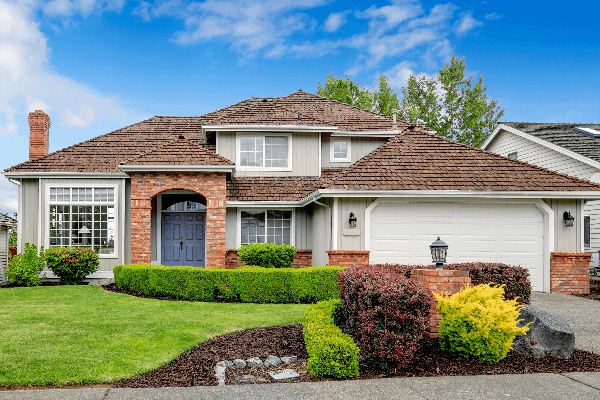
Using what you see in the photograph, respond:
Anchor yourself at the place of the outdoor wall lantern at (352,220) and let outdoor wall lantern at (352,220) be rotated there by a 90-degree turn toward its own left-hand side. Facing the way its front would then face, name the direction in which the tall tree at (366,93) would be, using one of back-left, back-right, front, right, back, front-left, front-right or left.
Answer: left

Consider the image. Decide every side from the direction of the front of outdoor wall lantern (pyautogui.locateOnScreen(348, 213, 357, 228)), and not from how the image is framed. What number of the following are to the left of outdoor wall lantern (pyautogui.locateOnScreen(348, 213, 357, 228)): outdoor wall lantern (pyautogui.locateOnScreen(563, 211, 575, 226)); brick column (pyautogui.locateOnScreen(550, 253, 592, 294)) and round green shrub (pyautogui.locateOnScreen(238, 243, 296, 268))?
2

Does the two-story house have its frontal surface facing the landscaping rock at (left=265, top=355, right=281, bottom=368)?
yes

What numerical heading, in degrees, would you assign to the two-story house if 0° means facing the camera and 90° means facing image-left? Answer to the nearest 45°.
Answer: approximately 0°

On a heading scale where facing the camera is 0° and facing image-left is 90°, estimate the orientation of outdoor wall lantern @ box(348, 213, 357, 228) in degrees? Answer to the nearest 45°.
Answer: approximately 0°

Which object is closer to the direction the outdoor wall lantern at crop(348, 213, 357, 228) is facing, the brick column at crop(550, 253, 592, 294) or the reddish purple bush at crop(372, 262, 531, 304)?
the reddish purple bush

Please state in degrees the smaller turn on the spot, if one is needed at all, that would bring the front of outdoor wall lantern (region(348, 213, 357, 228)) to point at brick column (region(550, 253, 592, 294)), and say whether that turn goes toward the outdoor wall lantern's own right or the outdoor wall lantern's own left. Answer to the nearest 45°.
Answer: approximately 90° to the outdoor wall lantern's own left

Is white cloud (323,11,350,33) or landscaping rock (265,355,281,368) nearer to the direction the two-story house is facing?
the landscaping rock
